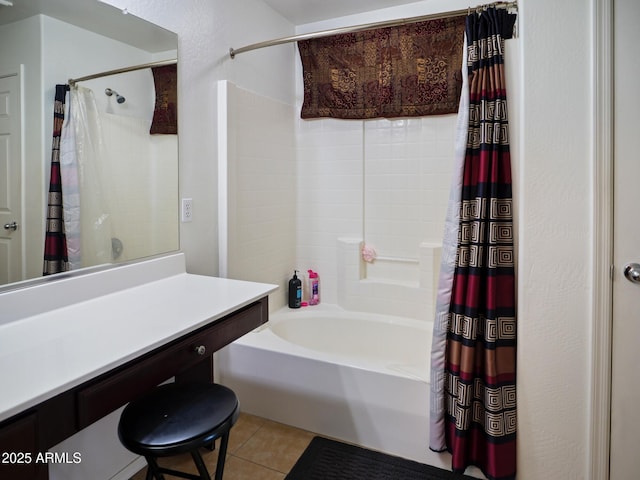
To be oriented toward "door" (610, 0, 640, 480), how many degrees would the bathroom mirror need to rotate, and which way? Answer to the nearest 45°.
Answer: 0° — it already faces it

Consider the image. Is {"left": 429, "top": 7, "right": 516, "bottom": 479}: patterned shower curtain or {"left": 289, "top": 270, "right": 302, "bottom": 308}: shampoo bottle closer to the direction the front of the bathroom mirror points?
the patterned shower curtain

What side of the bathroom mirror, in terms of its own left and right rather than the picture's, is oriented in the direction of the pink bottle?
left

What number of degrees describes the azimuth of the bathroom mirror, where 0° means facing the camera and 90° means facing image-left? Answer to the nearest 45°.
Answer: approximately 315°

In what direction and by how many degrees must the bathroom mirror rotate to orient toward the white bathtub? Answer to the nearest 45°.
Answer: approximately 45° to its left

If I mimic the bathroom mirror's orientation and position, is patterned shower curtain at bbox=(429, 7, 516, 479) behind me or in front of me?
in front

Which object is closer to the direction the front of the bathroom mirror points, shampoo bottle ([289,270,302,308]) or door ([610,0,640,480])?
the door

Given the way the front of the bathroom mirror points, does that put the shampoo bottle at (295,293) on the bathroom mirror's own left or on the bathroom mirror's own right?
on the bathroom mirror's own left
